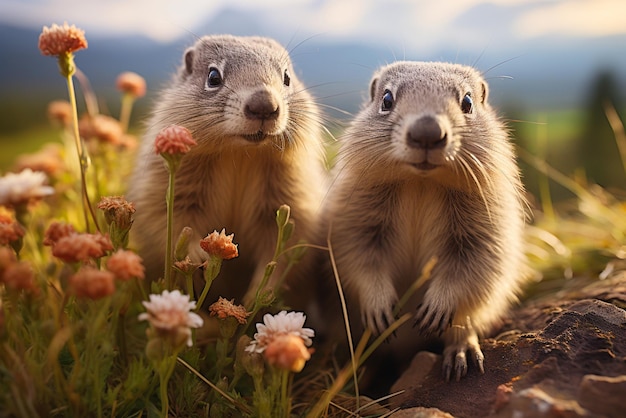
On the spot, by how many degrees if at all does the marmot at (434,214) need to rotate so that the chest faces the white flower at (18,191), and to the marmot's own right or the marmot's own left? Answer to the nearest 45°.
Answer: approximately 45° to the marmot's own right

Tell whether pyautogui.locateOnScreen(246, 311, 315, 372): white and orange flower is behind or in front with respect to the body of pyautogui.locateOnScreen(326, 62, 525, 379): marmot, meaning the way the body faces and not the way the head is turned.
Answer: in front

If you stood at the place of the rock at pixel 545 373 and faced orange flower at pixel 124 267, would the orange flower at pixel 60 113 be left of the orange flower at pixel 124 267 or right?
right

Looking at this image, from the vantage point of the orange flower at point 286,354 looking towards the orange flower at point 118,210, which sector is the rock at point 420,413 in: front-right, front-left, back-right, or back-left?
back-right

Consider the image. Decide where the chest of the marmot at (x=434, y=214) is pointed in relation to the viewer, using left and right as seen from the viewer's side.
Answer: facing the viewer

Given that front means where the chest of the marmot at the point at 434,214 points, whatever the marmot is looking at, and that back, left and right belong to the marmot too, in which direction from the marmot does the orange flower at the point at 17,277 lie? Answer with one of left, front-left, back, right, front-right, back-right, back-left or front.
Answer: front-right

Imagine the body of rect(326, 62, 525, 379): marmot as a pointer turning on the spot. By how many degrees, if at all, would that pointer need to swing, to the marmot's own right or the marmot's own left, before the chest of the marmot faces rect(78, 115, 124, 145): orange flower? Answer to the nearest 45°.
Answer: approximately 90° to the marmot's own right

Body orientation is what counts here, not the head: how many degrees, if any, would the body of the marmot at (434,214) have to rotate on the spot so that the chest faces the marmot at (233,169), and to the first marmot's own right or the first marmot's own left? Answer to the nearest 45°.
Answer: approximately 90° to the first marmot's own right

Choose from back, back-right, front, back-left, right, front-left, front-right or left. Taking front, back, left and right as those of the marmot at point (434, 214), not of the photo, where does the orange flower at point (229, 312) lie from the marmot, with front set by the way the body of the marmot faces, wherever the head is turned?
front-right

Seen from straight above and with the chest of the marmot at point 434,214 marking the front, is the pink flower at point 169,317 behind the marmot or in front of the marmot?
in front
